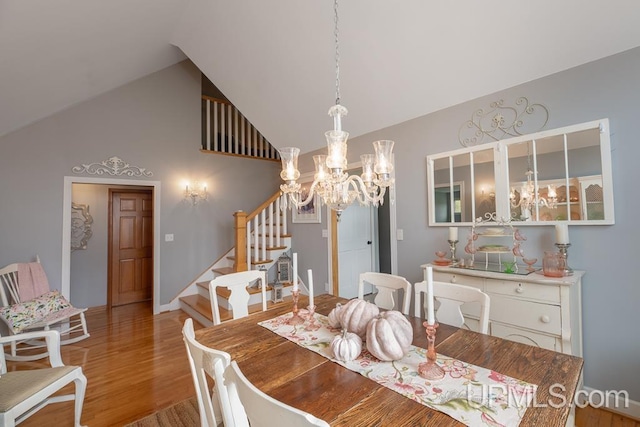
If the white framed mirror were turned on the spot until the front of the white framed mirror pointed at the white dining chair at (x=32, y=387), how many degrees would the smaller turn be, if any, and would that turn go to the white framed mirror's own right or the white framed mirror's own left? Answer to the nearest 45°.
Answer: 0° — it already faces it

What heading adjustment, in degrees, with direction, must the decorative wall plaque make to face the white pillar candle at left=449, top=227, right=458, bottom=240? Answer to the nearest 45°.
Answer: approximately 45° to its left

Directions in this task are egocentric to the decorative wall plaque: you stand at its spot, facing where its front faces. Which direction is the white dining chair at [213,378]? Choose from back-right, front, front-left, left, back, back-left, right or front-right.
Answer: front

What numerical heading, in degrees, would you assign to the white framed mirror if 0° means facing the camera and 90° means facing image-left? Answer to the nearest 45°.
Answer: approximately 45°

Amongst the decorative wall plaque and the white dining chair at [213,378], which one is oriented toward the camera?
the decorative wall plaque

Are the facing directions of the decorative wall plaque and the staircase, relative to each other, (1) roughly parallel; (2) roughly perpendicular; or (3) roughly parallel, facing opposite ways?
roughly perpendicular

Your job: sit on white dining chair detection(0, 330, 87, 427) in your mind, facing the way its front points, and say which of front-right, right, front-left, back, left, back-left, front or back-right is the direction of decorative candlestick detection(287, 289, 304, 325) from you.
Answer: front

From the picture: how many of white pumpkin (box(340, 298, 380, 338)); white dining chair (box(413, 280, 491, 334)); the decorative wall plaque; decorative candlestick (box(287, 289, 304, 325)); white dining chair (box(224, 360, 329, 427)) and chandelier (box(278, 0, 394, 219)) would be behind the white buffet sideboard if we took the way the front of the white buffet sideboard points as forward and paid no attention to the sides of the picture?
0

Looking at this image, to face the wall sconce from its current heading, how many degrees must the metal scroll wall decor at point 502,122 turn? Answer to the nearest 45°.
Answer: approximately 45° to its right

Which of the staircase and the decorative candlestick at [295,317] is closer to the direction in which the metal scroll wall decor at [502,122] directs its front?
the decorative candlestick

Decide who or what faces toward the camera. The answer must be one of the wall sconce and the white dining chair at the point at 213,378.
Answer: the wall sconce

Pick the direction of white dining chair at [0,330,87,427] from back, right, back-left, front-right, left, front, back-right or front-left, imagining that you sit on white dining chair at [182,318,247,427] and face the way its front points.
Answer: left

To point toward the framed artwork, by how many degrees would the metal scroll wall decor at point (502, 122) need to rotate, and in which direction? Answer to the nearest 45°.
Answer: approximately 45° to its right

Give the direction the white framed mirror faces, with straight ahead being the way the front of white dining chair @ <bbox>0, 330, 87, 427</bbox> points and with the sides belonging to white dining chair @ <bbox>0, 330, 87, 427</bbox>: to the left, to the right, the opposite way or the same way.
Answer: the opposite way

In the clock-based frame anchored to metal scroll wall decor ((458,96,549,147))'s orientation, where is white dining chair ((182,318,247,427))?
The white dining chair is roughly at 11 o'clock from the metal scroll wall decor.

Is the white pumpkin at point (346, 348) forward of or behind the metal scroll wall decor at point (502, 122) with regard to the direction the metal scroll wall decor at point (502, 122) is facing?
forward

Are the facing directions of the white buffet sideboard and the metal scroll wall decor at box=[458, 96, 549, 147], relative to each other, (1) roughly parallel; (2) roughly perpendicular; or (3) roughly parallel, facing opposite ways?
roughly parallel

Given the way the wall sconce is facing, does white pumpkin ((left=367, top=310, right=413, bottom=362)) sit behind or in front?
in front

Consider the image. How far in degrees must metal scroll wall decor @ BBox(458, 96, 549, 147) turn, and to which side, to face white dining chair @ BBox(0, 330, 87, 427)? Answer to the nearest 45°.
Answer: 0° — it already faces it

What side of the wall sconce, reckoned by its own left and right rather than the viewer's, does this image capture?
front
